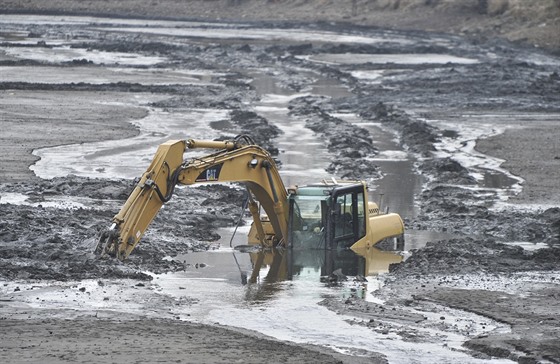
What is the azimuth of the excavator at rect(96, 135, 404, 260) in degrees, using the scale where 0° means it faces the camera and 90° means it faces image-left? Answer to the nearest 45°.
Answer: approximately 45°
